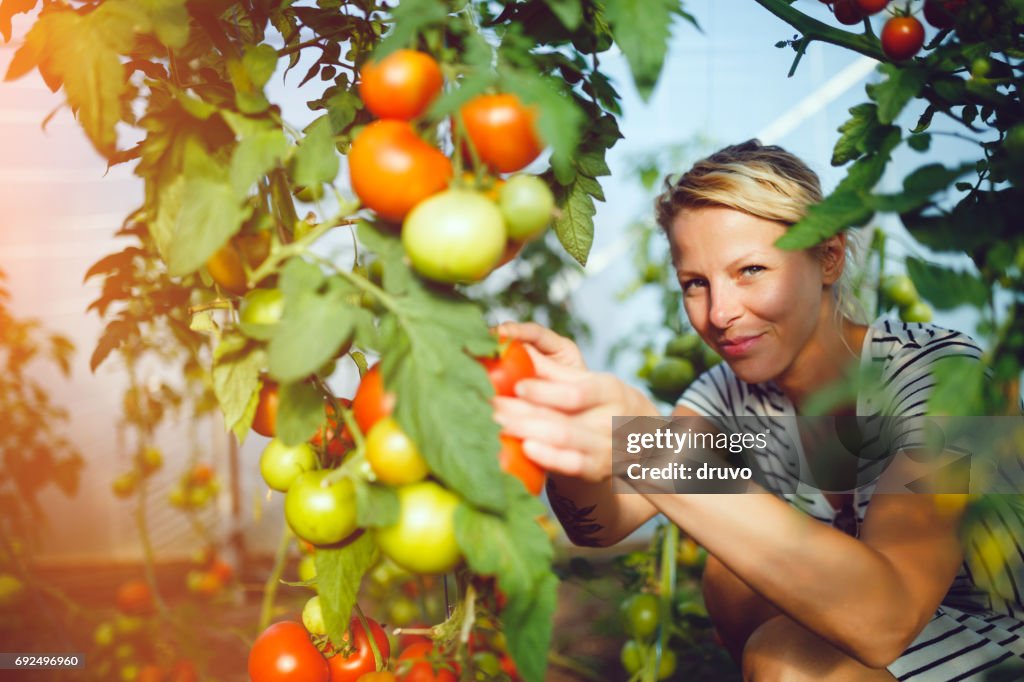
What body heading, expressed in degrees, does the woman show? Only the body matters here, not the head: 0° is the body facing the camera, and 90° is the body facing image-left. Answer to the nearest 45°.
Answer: approximately 45°
